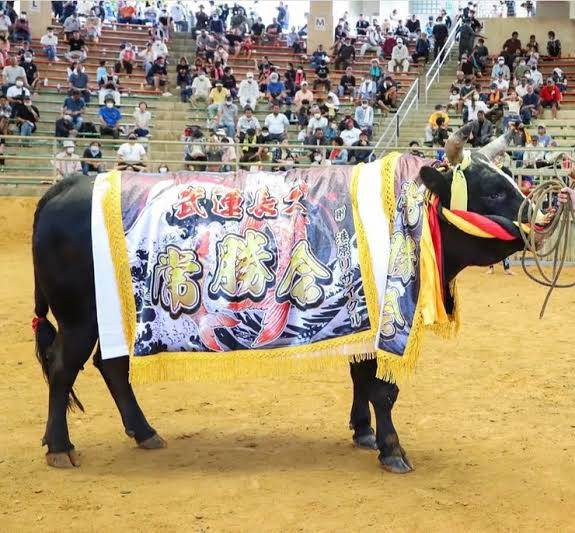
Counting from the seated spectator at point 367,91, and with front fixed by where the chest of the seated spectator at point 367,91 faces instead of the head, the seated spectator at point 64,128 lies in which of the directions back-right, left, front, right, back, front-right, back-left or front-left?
front-right

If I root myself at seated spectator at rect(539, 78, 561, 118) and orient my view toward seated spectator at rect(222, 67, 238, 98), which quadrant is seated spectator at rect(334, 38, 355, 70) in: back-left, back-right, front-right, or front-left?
front-right

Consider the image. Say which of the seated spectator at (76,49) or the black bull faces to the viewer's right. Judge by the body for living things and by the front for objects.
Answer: the black bull

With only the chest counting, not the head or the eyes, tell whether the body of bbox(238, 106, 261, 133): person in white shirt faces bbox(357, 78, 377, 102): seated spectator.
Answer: no

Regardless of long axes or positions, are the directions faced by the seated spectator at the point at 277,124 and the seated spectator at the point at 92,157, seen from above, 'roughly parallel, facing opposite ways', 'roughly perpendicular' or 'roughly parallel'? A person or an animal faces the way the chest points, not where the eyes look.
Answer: roughly parallel

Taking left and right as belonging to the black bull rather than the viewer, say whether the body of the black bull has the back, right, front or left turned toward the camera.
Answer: right

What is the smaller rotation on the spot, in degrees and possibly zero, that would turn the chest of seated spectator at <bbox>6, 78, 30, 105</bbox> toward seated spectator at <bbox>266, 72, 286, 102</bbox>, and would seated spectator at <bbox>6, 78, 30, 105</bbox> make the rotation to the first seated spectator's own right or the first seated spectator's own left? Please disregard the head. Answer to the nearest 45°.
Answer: approximately 90° to the first seated spectator's own left

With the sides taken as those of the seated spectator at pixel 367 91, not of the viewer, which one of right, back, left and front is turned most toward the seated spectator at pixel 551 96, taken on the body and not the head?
left

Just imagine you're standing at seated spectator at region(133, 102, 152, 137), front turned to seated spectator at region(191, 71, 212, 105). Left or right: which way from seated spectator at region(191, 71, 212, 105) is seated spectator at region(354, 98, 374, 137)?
right

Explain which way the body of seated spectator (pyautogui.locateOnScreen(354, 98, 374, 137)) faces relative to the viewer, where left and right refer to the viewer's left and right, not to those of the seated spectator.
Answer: facing the viewer

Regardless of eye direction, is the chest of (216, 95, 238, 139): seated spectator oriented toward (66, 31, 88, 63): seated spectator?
no

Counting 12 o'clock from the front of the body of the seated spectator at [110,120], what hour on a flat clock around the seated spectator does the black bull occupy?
The black bull is roughly at 12 o'clock from the seated spectator.

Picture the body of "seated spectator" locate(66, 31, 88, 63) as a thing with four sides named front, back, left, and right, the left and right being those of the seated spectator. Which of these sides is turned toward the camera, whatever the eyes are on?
front

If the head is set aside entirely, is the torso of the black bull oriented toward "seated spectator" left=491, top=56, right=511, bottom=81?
no

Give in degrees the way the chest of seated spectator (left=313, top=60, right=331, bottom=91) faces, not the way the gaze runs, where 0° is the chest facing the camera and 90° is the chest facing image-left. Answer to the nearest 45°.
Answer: approximately 0°

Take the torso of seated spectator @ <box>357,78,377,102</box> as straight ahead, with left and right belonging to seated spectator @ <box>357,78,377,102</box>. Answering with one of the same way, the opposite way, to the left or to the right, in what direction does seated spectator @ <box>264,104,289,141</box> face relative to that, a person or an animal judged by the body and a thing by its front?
the same way

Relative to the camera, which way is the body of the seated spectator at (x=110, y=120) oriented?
toward the camera

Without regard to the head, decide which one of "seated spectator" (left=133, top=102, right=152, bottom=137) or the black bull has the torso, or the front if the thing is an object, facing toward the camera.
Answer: the seated spectator

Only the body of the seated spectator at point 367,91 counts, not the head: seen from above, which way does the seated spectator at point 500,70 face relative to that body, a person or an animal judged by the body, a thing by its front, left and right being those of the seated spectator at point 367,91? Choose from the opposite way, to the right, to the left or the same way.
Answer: the same way
